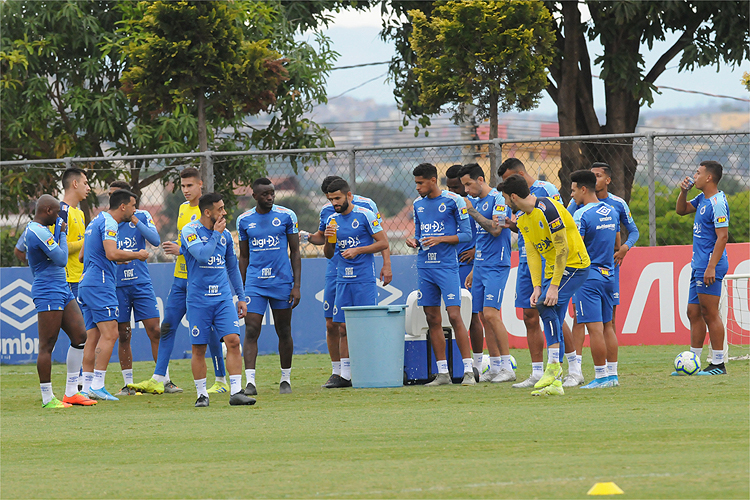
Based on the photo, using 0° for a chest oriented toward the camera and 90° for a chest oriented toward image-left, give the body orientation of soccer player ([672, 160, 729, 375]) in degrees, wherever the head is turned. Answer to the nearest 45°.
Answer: approximately 90°

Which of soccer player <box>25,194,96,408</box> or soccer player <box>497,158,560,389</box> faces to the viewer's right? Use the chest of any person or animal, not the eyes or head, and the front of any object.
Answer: soccer player <box>25,194,96,408</box>

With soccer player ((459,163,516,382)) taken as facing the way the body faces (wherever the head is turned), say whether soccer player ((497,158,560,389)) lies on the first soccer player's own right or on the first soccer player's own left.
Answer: on the first soccer player's own left

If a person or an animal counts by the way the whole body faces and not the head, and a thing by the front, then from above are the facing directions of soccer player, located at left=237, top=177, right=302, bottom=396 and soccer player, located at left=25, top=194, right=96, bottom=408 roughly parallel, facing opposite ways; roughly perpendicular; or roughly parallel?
roughly perpendicular

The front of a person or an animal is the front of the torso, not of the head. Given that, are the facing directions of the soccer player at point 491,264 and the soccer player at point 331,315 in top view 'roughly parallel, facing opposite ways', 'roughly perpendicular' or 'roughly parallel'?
roughly parallel

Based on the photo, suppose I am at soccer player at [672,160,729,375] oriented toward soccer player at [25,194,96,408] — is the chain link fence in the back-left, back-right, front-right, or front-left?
front-right

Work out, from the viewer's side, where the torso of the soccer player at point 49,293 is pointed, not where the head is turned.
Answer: to the viewer's right

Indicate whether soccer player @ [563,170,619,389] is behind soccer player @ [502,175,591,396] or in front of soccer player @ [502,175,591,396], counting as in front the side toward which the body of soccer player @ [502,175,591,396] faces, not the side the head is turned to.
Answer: behind

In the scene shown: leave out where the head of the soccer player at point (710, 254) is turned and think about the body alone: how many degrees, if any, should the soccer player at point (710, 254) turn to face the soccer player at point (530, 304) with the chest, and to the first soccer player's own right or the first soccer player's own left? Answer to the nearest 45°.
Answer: approximately 45° to the first soccer player's own left

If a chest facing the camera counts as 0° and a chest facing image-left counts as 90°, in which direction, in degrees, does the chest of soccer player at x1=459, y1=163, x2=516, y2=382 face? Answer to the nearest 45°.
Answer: approximately 45°

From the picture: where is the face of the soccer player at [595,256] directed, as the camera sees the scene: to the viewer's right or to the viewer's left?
to the viewer's left

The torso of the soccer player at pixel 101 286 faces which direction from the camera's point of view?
to the viewer's right

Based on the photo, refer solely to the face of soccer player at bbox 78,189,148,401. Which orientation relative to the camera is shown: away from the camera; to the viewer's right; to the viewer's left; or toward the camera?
to the viewer's right

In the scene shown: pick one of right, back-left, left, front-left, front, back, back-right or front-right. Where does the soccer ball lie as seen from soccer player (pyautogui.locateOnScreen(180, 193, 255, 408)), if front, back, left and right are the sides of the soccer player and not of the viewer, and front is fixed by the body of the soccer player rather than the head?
front-left

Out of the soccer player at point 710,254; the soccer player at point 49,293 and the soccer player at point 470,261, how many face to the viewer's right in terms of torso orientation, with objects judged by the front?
1

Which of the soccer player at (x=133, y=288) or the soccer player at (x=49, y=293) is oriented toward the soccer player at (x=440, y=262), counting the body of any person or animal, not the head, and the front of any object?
the soccer player at (x=49, y=293)

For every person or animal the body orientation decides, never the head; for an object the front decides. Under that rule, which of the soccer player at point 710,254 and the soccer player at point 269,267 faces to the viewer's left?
the soccer player at point 710,254

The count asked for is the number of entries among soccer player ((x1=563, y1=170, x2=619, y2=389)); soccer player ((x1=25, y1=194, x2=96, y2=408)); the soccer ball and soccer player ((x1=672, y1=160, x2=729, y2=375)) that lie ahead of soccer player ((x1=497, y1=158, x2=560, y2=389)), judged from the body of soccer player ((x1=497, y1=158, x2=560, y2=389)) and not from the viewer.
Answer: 1
